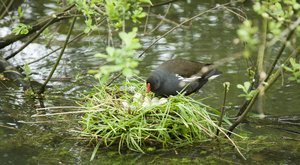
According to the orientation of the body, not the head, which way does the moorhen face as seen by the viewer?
to the viewer's left
